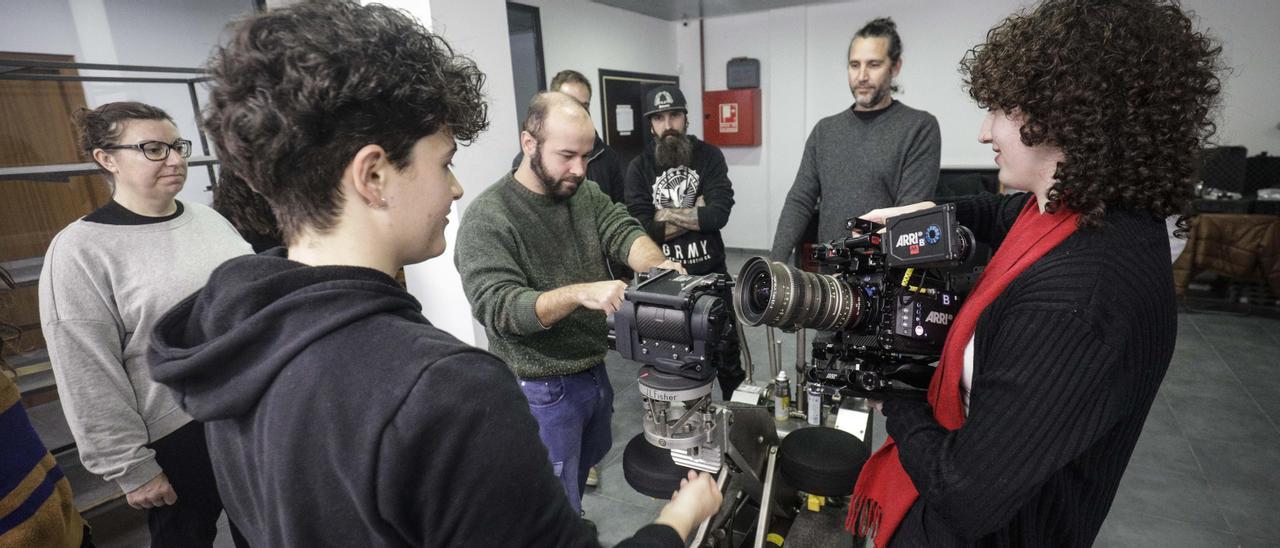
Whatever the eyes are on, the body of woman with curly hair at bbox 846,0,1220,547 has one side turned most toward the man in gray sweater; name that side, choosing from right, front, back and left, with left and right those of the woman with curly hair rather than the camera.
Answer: right

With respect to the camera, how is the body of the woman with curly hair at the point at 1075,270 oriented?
to the viewer's left

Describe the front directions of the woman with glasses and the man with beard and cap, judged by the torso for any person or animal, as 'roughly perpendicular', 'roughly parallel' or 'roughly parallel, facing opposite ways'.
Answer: roughly perpendicular

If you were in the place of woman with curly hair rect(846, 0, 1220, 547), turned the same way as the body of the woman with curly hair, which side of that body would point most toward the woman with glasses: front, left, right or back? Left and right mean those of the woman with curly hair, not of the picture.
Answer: front

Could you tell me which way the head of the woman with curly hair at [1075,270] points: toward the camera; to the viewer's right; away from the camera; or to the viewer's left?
to the viewer's left

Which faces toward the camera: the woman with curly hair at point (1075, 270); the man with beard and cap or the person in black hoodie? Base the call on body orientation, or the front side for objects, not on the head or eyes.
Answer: the man with beard and cap

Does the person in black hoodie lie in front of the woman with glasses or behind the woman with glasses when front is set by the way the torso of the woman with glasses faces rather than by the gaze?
in front

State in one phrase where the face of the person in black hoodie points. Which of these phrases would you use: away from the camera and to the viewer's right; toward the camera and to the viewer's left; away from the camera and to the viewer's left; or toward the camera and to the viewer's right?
away from the camera and to the viewer's right

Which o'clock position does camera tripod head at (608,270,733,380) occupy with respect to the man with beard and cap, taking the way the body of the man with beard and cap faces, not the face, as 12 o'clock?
The camera tripod head is roughly at 12 o'clock from the man with beard and cap.

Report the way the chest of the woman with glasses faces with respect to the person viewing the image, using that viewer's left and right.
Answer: facing the viewer and to the right of the viewer

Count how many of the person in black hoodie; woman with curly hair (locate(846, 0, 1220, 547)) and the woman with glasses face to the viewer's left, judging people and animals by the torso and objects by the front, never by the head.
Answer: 1

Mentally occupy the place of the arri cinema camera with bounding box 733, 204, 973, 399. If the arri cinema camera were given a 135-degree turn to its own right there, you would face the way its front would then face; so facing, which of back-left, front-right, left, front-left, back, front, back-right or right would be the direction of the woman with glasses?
left

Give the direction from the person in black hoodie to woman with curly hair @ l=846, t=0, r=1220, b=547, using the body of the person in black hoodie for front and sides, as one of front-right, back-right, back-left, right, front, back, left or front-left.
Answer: front-right

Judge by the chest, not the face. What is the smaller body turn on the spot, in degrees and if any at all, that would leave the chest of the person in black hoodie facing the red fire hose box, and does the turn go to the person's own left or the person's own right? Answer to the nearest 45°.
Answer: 0° — they already face it

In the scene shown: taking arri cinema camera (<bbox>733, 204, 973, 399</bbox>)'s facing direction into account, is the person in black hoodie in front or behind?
in front
